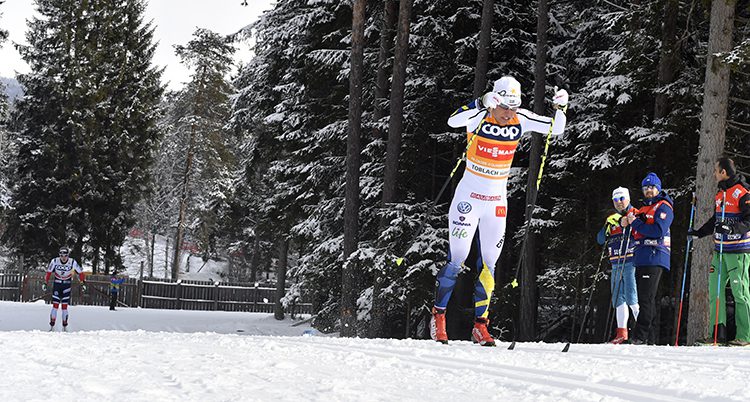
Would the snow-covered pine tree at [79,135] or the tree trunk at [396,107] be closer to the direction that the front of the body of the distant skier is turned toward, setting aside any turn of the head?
the tree trunk

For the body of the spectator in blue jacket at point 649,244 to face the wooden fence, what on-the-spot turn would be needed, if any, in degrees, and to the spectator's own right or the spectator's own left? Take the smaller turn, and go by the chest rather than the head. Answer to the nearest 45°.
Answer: approximately 90° to the spectator's own right

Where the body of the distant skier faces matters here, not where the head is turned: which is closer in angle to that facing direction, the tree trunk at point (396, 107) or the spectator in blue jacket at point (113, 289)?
the tree trunk

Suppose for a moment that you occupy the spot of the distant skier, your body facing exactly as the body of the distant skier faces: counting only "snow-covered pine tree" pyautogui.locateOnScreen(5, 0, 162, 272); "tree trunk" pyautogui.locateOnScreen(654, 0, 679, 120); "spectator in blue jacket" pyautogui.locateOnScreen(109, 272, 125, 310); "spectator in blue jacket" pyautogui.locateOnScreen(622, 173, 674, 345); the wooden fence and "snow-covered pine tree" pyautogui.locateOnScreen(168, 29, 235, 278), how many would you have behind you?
4

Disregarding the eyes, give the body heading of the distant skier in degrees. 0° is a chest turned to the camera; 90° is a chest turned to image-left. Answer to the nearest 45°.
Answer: approximately 0°

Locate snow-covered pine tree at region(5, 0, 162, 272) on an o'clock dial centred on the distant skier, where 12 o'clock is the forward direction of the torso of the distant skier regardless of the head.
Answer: The snow-covered pine tree is roughly at 6 o'clock from the distant skier.

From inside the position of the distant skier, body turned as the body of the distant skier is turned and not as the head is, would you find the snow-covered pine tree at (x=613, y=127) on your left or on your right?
on your left

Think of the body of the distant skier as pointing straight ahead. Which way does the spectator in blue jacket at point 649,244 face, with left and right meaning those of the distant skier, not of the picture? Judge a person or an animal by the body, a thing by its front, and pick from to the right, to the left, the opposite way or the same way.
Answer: to the right
